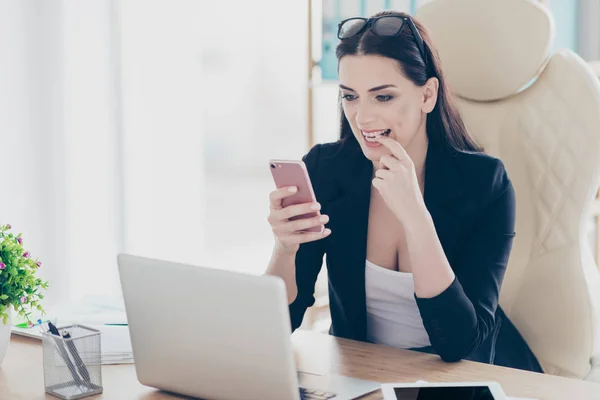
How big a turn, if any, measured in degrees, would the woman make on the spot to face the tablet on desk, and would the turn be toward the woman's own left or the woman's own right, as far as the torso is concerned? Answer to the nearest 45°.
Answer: approximately 45° to the woman's own left

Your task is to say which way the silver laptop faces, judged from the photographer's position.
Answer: facing away from the viewer and to the right of the viewer

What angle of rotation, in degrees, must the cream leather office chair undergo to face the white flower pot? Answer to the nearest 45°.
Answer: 0° — it already faces it

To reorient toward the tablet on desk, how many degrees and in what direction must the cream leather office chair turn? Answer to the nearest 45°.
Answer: approximately 45° to its left

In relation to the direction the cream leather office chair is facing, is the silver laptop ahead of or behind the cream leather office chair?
ahead

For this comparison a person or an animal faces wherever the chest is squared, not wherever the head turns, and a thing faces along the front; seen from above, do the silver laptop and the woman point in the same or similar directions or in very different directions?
very different directions

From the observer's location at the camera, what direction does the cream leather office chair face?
facing the viewer and to the left of the viewer

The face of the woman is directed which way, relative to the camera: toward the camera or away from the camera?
toward the camera

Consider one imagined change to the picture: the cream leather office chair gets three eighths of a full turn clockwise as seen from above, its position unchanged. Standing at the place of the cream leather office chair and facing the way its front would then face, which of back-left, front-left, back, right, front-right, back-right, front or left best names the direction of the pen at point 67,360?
back-left

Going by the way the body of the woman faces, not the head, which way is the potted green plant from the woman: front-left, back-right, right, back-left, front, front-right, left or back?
front

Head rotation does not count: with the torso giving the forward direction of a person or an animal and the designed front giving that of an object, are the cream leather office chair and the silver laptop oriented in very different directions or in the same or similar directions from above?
very different directions
